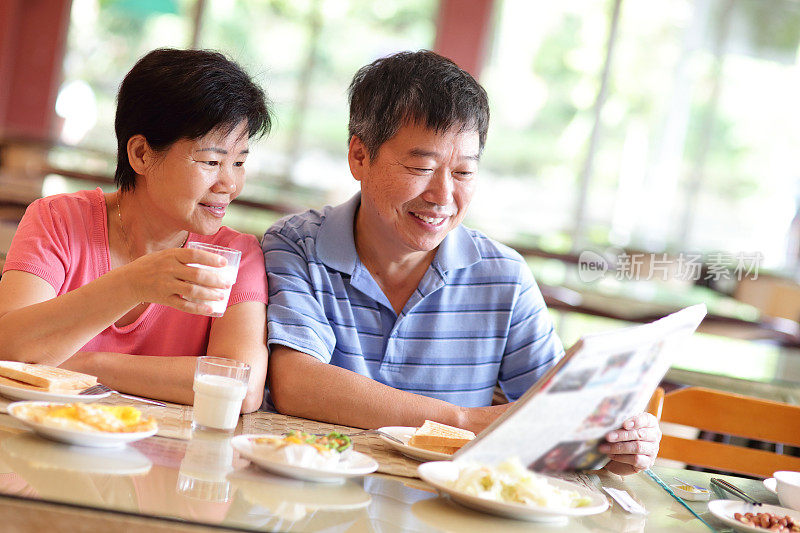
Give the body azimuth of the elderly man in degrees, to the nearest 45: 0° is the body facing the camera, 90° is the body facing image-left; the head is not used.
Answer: approximately 315°

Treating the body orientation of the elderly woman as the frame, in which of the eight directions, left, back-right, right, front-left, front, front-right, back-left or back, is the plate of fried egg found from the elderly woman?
front-right

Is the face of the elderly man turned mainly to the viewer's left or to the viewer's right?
to the viewer's right

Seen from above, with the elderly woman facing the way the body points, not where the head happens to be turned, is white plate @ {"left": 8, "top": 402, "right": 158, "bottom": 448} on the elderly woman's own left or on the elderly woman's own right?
on the elderly woman's own right

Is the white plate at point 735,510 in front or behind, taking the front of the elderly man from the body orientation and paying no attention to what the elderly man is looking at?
in front

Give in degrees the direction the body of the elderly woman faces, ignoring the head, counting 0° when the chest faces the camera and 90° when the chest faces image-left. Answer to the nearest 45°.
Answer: approximately 315°
